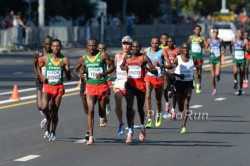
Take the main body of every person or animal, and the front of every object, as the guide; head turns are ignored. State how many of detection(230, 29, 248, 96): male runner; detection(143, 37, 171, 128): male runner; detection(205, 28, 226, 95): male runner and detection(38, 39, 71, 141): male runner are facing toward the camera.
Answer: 4

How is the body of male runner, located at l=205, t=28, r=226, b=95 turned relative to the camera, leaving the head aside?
toward the camera

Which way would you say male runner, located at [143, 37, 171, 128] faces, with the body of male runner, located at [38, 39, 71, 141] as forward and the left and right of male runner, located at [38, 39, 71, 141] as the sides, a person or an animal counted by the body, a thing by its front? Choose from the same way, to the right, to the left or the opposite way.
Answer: the same way

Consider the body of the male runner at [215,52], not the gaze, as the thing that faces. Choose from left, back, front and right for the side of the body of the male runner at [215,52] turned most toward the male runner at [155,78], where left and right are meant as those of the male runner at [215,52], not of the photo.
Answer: front

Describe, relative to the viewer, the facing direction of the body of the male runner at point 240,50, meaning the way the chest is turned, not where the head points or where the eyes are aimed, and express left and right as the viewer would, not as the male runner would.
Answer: facing the viewer

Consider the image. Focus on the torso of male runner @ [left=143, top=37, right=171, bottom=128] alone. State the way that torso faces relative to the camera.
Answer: toward the camera

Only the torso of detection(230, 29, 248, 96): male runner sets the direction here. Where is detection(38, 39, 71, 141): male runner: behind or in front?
in front

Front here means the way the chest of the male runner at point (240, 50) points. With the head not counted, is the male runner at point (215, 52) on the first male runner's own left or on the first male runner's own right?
on the first male runner's own right

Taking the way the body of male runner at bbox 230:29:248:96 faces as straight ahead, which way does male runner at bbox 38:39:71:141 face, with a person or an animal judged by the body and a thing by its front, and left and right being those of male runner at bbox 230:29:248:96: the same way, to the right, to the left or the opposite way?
the same way

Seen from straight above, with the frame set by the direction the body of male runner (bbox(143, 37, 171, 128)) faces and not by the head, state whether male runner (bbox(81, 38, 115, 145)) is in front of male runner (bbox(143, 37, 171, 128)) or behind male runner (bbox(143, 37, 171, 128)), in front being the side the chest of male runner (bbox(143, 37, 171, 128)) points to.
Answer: in front

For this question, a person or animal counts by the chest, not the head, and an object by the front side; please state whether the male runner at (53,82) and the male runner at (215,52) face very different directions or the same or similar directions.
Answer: same or similar directions

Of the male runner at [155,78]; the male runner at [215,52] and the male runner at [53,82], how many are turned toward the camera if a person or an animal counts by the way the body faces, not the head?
3

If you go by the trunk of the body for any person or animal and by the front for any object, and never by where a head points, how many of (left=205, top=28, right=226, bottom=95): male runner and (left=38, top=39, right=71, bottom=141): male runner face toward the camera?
2

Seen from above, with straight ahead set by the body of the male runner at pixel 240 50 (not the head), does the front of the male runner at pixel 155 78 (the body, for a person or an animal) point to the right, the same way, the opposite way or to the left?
the same way

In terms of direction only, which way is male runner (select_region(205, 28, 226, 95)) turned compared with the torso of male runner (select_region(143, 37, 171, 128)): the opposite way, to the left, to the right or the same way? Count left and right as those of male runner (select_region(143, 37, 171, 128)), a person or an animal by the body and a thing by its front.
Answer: the same way
